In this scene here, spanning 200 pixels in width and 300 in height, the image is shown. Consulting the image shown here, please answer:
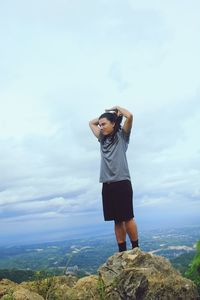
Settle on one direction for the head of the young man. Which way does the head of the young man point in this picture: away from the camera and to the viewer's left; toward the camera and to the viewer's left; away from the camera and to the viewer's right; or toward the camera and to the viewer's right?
toward the camera and to the viewer's left

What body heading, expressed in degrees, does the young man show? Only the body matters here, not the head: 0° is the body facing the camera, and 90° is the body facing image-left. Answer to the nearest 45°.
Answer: approximately 45°
